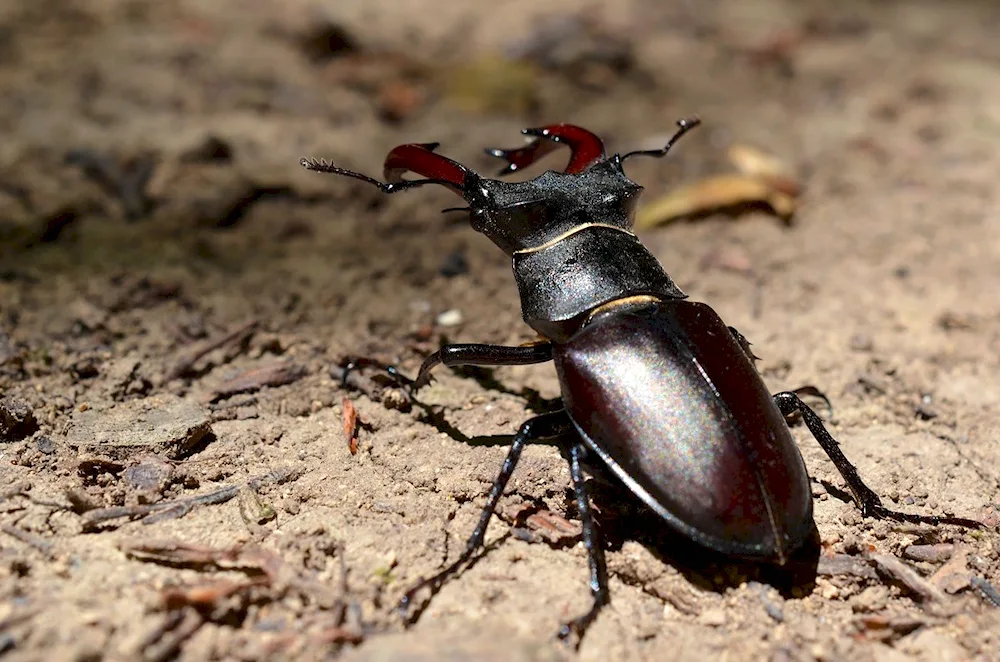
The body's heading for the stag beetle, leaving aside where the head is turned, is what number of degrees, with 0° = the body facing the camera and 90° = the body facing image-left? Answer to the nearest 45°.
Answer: approximately 135°

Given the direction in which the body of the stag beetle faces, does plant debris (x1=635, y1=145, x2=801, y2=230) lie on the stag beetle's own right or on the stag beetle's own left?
on the stag beetle's own right

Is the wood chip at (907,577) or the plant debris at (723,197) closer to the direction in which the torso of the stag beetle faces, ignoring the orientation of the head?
the plant debris

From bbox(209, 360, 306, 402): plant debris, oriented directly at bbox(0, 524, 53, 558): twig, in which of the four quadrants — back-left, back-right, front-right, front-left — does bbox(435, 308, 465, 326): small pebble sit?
back-left

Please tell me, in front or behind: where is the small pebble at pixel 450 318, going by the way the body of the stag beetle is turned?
in front

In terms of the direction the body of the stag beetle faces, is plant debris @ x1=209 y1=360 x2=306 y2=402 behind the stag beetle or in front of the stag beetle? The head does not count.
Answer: in front
